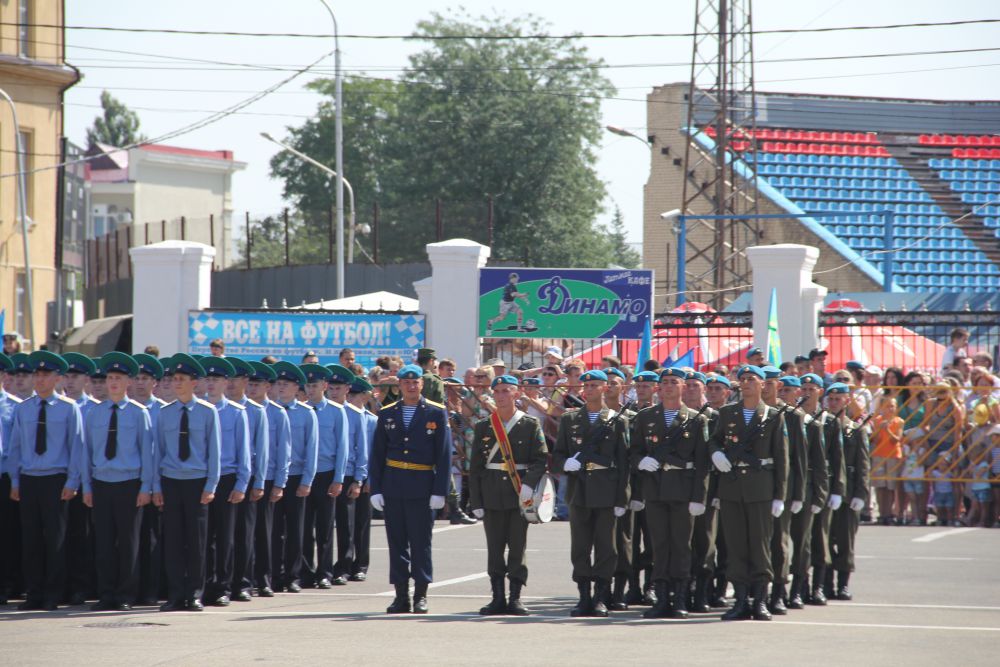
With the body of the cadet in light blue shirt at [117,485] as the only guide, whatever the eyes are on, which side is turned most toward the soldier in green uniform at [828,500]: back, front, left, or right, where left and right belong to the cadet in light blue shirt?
left

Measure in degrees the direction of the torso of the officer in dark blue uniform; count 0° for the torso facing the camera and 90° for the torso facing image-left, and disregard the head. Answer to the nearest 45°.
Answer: approximately 0°

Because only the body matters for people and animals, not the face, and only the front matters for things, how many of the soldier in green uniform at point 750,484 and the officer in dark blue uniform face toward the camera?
2

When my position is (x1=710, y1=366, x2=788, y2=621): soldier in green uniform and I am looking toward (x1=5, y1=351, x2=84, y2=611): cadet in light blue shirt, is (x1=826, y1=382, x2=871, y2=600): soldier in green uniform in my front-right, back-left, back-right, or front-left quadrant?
back-right

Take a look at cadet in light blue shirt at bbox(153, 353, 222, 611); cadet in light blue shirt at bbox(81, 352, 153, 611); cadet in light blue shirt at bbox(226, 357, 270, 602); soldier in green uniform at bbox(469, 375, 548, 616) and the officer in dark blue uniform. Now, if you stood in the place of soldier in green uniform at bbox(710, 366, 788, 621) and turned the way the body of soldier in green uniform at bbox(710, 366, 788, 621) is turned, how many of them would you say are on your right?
5

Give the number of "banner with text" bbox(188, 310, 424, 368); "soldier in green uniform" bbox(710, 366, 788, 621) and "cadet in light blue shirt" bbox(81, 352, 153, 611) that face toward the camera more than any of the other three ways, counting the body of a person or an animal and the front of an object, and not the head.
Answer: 3

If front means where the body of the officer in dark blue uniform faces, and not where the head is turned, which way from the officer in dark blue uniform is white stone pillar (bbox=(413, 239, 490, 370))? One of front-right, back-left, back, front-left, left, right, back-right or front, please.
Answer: back

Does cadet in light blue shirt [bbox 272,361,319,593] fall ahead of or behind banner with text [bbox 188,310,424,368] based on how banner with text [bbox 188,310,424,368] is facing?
ahead

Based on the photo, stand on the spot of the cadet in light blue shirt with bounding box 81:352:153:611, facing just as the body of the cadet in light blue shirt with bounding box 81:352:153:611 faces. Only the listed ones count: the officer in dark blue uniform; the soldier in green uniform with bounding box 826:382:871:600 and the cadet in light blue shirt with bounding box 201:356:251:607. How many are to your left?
3
